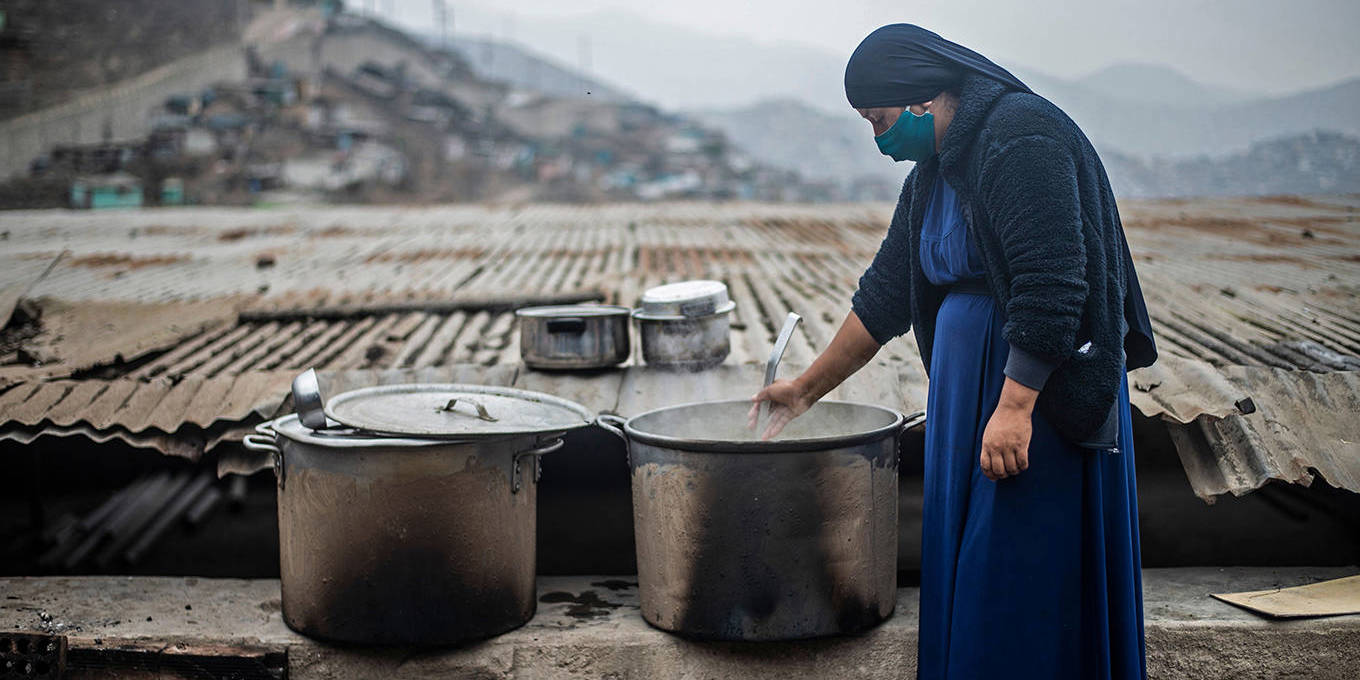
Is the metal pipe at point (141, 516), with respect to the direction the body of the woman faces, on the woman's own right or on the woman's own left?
on the woman's own right

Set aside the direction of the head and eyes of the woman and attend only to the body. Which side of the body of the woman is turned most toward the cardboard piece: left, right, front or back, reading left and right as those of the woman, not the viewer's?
back

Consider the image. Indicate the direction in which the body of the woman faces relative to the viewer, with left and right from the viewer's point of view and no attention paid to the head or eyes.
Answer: facing the viewer and to the left of the viewer

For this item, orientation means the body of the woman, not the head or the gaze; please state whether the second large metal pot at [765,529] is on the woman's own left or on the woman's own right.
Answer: on the woman's own right

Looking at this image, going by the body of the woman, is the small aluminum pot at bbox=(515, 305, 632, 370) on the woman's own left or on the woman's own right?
on the woman's own right

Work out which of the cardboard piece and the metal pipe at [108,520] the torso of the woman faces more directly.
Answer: the metal pipe

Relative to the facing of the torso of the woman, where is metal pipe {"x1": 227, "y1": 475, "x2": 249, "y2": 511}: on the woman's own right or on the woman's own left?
on the woman's own right

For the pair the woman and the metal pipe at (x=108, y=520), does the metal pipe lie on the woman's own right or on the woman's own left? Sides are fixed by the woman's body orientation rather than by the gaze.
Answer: on the woman's own right

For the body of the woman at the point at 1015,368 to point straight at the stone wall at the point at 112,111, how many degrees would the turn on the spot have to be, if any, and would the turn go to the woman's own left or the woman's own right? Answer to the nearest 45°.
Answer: approximately 90° to the woman's own right

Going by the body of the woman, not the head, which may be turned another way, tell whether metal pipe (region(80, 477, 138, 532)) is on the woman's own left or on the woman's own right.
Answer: on the woman's own right
